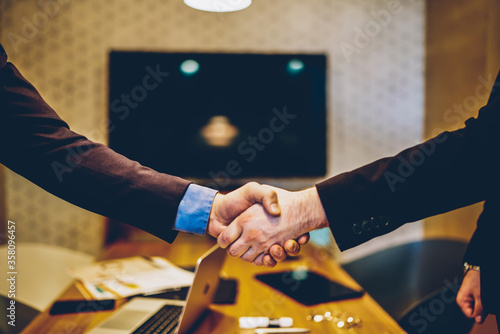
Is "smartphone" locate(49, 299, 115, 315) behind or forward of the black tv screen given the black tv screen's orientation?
forward

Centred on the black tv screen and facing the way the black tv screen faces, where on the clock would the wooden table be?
The wooden table is roughly at 12 o'clock from the black tv screen.

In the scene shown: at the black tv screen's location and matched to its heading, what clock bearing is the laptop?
The laptop is roughly at 12 o'clock from the black tv screen.

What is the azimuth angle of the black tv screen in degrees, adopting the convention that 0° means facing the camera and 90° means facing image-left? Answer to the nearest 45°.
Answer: approximately 0°

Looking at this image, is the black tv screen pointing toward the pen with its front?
yes

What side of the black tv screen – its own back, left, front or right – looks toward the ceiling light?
front
